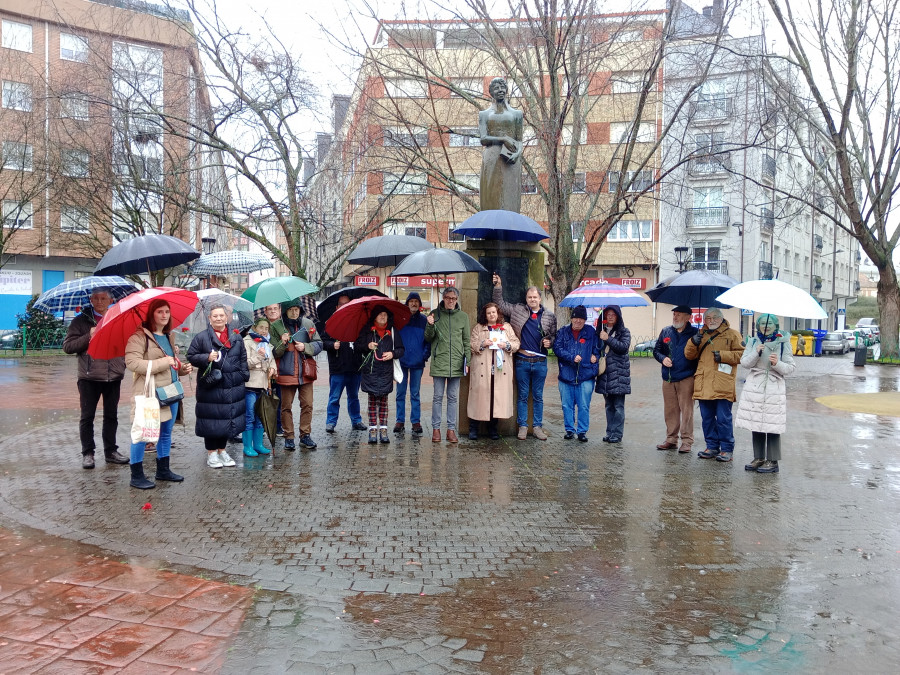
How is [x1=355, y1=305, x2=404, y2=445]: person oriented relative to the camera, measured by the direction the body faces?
toward the camera

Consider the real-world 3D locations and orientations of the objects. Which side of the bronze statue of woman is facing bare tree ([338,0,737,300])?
back

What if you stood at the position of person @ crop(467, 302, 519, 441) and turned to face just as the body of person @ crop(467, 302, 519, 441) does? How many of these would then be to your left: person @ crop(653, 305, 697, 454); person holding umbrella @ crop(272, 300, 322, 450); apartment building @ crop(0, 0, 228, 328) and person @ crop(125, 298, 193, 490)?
1

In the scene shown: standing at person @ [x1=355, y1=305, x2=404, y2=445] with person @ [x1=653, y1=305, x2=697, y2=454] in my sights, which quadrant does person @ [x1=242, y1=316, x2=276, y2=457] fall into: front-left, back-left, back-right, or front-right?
back-right

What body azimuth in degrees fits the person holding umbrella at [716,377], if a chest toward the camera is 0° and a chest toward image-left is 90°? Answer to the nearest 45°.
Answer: approximately 45°

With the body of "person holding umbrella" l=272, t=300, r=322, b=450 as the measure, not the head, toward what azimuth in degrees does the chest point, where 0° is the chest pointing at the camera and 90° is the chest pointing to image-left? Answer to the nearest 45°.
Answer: approximately 0°

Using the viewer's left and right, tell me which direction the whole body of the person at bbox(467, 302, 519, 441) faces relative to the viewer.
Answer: facing the viewer

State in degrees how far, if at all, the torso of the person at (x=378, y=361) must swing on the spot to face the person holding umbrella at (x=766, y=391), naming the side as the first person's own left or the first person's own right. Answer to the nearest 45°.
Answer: approximately 90° to the first person's own left

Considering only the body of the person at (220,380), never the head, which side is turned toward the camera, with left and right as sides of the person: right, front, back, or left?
front

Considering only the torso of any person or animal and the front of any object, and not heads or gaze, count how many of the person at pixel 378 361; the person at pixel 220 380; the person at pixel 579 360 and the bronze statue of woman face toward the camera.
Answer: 4

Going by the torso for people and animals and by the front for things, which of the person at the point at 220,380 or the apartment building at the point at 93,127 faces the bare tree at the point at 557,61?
the apartment building

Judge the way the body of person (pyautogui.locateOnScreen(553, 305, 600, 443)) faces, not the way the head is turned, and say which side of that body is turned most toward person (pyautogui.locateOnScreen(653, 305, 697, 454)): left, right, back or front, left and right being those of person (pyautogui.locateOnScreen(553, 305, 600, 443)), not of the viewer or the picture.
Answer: left

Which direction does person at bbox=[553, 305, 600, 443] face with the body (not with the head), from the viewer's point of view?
toward the camera
